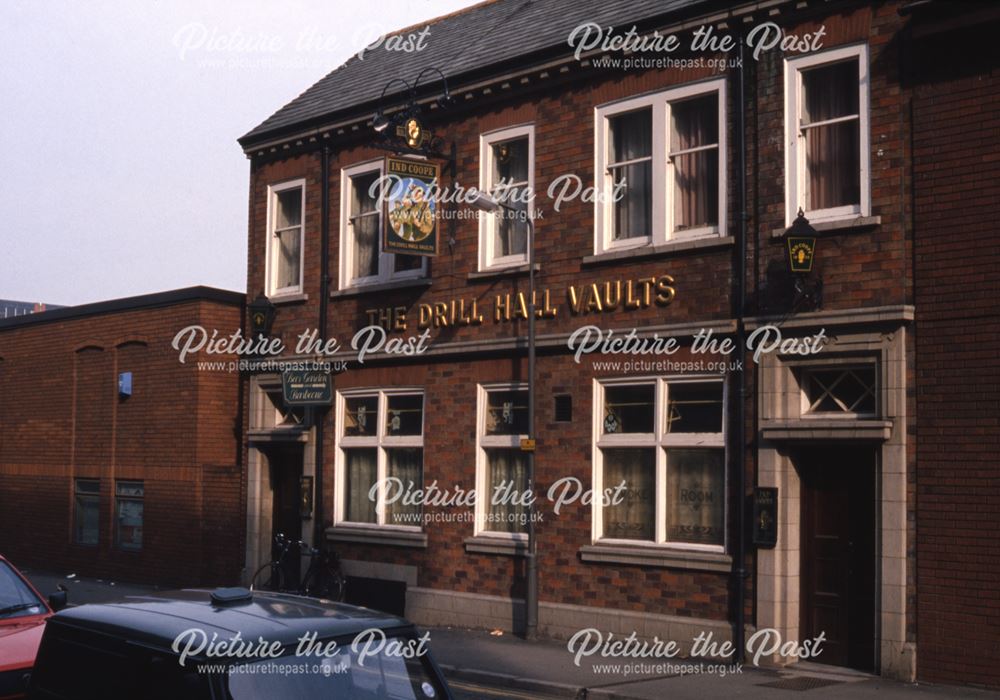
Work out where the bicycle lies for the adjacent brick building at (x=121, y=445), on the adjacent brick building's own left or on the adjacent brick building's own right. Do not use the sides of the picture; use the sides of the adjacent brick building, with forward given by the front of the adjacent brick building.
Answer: on the adjacent brick building's own left

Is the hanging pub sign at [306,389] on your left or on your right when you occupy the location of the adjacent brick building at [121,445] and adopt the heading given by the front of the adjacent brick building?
on your left

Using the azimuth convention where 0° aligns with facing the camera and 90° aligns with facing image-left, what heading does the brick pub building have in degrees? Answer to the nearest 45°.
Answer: approximately 45°

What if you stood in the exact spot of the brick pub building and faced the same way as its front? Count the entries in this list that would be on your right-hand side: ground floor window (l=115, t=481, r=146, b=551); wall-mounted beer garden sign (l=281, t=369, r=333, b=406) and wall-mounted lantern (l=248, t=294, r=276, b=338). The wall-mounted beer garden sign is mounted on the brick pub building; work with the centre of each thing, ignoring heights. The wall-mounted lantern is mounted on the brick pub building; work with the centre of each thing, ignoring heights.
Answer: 3
